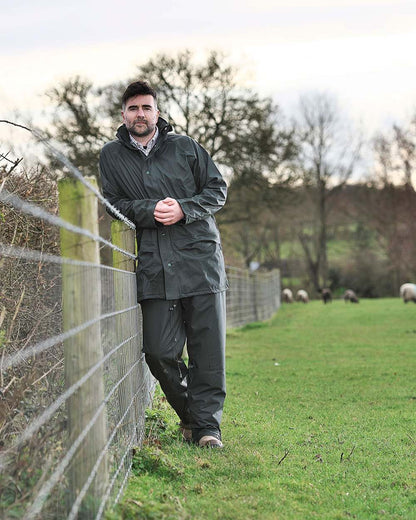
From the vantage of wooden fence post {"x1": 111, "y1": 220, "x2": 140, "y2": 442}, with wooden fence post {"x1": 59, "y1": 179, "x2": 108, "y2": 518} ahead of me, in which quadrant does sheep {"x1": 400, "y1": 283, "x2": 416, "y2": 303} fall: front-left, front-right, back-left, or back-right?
back-left

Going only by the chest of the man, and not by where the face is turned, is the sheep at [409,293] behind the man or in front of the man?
behind

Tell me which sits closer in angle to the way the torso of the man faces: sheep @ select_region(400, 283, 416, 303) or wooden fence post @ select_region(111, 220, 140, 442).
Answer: the wooden fence post

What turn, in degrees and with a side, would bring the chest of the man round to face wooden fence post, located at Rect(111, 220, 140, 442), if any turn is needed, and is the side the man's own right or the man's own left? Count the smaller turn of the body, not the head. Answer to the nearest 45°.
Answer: approximately 45° to the man's own right

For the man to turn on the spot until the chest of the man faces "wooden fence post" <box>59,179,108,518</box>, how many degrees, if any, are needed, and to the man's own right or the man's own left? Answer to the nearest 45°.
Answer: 0° — they already face it

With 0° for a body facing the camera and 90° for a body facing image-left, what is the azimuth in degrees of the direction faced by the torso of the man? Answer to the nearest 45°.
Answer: approximately 0°
